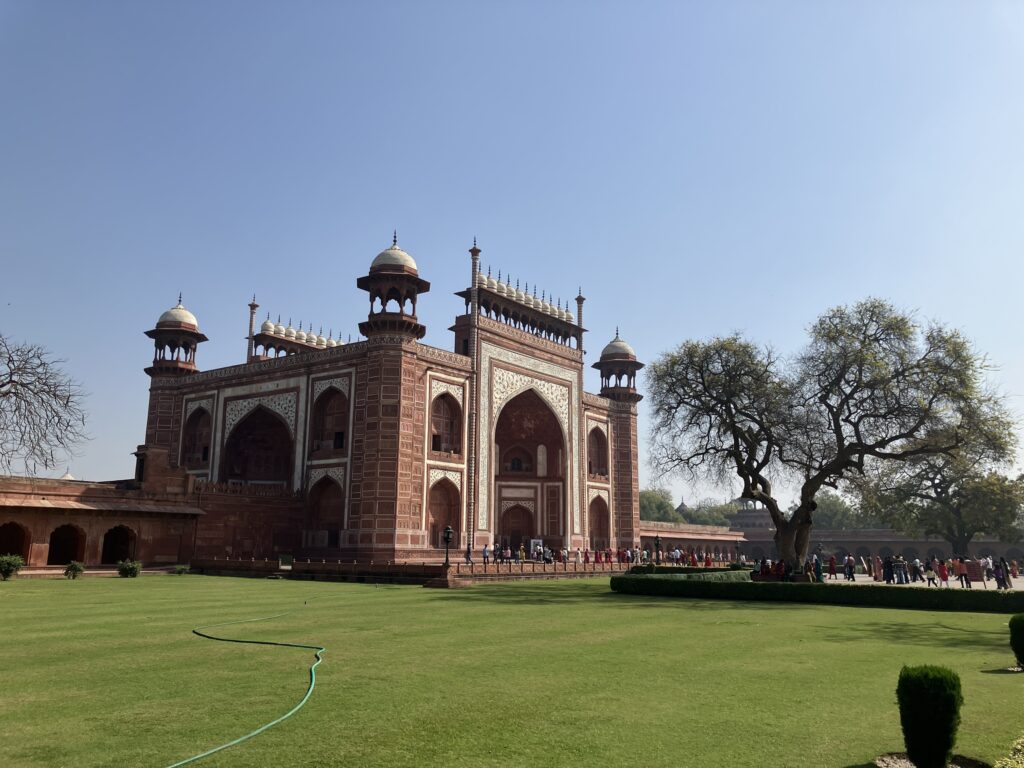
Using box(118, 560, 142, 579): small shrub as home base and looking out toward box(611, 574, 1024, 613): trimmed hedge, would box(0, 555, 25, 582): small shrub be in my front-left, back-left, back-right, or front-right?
back-right

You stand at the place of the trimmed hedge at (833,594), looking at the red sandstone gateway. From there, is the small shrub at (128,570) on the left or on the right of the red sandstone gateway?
left

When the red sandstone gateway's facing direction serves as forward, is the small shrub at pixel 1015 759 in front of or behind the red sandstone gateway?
in front

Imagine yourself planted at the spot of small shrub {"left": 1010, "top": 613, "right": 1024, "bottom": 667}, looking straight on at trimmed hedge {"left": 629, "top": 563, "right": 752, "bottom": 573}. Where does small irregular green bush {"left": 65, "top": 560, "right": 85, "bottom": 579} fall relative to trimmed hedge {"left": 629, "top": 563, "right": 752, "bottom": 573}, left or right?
left

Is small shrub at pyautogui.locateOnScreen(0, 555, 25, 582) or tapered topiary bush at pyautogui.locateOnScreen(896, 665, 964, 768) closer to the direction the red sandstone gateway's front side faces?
the tapered topiary bush

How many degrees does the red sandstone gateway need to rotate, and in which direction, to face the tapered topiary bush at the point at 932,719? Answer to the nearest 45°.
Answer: approximately 45° to its right

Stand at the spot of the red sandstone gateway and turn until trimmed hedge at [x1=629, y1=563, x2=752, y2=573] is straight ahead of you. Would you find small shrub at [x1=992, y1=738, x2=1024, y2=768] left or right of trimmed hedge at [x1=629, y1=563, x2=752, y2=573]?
right

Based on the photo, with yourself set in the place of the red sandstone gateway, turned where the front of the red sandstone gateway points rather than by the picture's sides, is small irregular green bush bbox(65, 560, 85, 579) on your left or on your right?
on your right

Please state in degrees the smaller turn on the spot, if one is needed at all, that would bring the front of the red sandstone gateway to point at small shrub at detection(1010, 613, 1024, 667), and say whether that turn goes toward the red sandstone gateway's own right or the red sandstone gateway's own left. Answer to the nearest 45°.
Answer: approximately 45° to the red sandstone gateway's own right

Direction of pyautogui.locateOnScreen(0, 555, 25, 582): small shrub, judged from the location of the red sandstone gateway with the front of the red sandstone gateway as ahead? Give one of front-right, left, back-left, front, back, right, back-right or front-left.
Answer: right

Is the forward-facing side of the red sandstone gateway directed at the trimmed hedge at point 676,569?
yes

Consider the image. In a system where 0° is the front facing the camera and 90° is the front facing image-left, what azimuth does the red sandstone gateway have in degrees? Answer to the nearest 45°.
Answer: approximately 315°

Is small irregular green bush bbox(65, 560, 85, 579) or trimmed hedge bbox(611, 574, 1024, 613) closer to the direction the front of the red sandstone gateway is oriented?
the trimmed hedge
